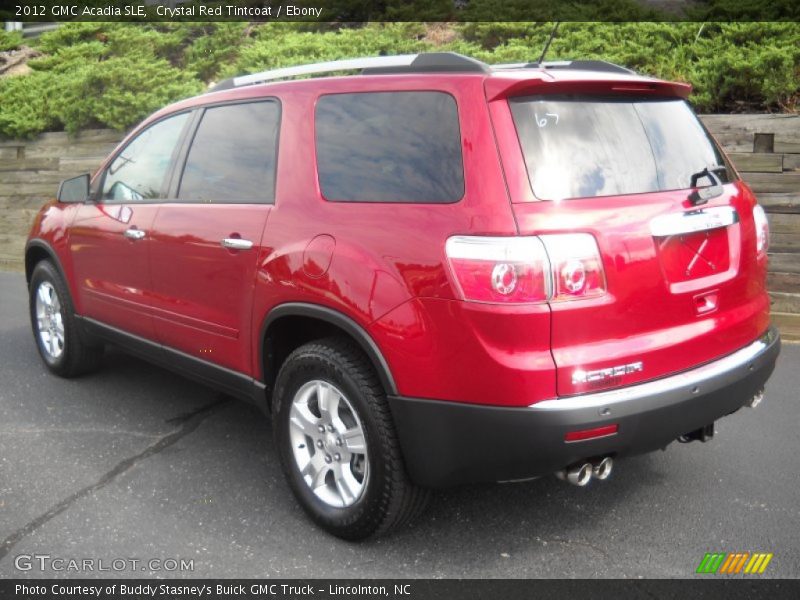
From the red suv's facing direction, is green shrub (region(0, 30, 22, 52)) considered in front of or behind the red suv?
in front

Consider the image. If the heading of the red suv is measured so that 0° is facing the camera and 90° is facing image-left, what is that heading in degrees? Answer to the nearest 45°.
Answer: approximately 135°
